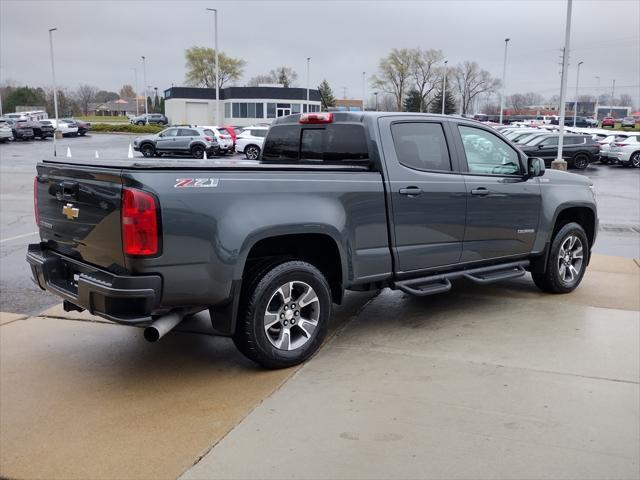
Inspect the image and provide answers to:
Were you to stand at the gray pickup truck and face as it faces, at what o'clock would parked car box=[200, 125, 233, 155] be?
The parked car is roughly at 10 o'clock from the gray pickup truck.

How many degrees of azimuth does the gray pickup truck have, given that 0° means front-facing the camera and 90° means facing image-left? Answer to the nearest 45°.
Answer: approximately 225°

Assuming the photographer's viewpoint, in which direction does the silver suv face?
facing away from the viewer and to the left of the viewer

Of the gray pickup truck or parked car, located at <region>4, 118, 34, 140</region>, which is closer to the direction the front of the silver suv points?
the parked car

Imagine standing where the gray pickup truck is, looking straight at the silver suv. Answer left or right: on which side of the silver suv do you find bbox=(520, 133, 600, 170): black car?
right

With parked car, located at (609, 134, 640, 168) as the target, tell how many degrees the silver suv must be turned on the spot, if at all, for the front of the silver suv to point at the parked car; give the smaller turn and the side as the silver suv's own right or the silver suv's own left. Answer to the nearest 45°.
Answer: approximately 135° to the silver suv's own right

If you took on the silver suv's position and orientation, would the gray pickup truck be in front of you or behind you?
behind

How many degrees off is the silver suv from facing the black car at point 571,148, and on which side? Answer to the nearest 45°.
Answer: approximately 135° to its right

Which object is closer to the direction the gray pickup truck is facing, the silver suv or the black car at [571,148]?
the black car

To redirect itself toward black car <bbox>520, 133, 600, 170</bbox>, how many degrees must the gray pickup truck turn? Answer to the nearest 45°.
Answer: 0° — it already faces it

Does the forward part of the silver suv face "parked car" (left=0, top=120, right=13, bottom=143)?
yes

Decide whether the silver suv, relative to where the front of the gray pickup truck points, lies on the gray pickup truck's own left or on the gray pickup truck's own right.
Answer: on the gray pickup truck's own left
